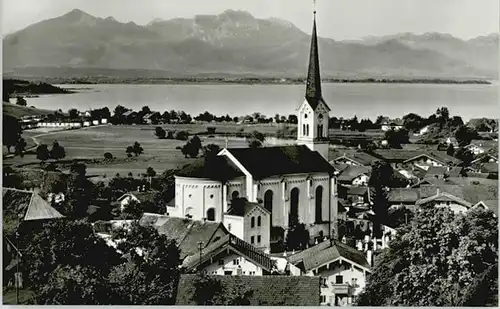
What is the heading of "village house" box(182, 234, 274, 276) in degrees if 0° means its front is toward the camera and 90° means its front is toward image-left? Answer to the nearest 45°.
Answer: approximately 0°

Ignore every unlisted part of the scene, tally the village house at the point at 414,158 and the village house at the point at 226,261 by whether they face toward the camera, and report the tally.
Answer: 2

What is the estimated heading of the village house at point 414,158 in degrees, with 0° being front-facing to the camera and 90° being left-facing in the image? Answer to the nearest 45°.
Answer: approximately 0°

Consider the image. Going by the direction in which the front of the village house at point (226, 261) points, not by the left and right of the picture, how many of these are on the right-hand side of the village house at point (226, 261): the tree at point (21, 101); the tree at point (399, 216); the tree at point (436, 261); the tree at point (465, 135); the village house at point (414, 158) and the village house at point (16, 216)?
2

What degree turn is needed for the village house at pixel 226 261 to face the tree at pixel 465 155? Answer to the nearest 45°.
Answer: approximately 90° to its left

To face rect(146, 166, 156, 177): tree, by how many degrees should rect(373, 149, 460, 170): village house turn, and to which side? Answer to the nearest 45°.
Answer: approximately 90° to its right

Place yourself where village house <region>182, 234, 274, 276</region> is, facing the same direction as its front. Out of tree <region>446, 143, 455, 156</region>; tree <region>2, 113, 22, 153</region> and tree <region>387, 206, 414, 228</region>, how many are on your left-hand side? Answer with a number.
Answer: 2

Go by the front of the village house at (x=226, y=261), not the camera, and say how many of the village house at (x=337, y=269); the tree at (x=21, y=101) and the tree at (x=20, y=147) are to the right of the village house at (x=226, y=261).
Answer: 2
